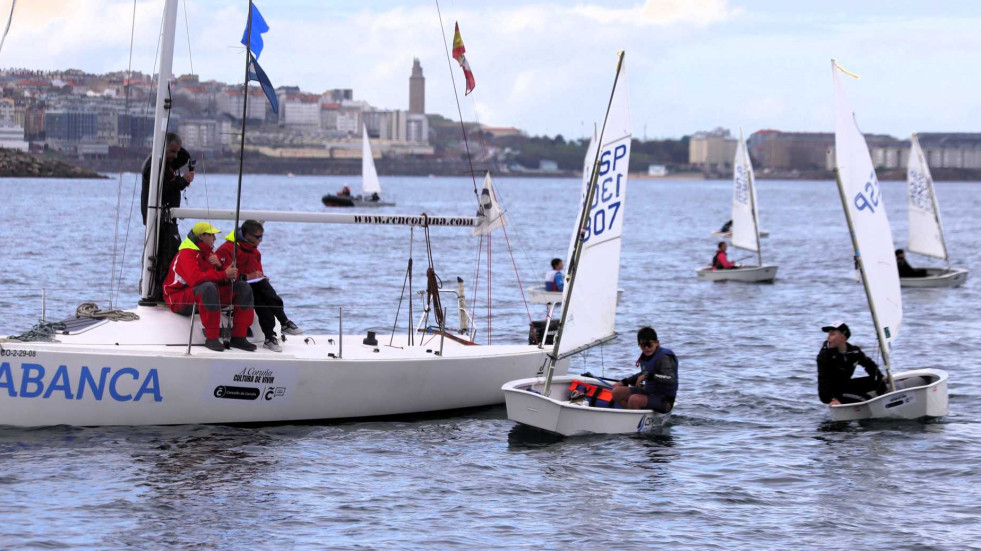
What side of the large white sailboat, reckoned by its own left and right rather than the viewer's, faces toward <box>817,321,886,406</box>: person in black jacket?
back

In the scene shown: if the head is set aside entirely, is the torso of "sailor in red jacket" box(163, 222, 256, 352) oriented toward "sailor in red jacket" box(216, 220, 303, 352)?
no

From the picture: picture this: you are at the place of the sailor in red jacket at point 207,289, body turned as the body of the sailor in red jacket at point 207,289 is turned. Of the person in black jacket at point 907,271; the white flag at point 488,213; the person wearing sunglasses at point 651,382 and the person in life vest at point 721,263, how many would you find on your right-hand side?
0

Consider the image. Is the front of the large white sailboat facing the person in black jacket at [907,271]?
no

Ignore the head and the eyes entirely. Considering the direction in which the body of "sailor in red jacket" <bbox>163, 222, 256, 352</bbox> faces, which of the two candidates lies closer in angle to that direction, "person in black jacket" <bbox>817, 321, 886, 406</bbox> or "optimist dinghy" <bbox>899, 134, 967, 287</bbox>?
the person in black jacket

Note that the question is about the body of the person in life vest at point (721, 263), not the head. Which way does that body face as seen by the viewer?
to the viewer's right

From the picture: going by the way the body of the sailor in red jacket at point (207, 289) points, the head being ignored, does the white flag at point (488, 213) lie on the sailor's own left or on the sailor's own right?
on the sailor's own left

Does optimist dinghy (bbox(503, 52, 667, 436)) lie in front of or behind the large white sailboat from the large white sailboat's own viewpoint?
behind

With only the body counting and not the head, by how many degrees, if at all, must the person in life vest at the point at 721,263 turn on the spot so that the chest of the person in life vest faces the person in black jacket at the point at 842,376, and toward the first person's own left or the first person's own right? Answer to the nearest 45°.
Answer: approximately 90° to the first person's own right

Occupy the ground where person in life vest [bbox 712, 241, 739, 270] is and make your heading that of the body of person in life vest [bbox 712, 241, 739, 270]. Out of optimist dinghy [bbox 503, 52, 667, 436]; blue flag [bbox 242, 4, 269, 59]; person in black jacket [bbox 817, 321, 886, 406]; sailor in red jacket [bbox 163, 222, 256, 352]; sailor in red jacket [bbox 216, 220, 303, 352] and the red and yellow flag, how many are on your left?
0

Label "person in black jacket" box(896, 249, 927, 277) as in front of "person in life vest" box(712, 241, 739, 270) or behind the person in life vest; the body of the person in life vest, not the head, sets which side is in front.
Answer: in front

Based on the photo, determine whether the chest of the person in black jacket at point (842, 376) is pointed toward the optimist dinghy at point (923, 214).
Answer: no
